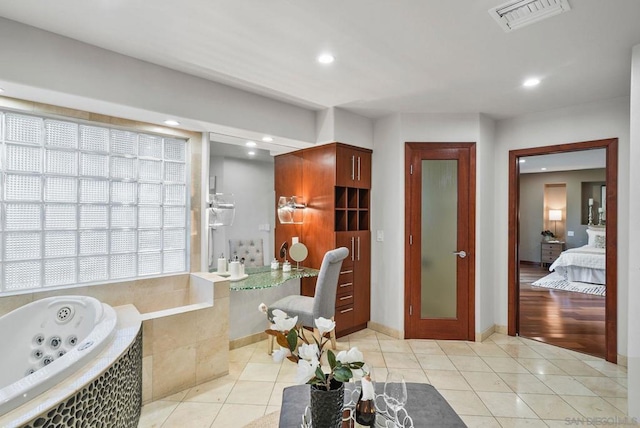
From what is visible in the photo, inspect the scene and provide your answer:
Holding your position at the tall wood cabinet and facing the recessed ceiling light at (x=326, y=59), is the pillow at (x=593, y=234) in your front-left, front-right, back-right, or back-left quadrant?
back-left

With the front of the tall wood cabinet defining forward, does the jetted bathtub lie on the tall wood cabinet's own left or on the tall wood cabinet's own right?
on the tall wood cabinet's own right

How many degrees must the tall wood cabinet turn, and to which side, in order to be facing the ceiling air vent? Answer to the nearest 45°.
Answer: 0° — it already faces it

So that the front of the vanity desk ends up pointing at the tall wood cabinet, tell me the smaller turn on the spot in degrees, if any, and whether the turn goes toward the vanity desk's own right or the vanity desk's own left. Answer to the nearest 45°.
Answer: approximately 45° to the vanity desk's own left

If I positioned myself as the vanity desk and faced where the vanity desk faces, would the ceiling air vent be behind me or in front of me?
in front

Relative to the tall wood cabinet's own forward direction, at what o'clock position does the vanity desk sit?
The vanity desk is roughly at 4 o'clock from the tall wood cabinet.

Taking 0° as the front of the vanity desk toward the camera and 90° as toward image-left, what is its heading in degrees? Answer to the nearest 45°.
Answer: approximately 315°

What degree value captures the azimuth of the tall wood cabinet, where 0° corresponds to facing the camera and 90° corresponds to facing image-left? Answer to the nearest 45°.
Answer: approximately 315°

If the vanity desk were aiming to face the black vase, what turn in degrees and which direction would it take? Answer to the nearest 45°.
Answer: approximately 45° to its right

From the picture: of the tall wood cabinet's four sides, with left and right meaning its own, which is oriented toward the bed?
left

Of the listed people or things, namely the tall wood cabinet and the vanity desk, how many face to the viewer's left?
0

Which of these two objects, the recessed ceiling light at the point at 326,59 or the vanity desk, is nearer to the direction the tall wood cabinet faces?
the recessed ceiling light
